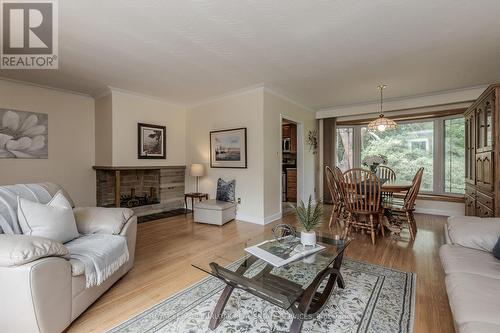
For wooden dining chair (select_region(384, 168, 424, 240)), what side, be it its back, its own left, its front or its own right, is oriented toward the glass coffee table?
left

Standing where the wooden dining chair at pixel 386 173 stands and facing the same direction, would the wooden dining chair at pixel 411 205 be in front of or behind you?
in front

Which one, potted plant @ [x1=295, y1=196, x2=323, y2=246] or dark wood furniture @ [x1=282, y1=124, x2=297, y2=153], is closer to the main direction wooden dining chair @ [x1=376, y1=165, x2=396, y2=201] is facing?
the potted plant

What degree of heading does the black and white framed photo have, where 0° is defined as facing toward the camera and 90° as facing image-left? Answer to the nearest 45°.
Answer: approximately 315°

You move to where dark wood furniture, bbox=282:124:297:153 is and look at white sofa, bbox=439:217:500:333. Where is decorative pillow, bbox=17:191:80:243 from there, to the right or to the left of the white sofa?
right

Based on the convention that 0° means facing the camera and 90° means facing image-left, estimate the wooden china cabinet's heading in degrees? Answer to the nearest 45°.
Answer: approximately 45°

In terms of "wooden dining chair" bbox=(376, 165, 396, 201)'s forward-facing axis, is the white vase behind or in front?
in front

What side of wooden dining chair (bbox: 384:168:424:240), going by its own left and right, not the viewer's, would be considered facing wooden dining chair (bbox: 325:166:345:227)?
front

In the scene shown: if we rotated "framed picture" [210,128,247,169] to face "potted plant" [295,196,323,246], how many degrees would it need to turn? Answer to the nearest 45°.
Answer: approximately 45° to its left

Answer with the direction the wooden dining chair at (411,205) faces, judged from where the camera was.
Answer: facing to the left of the viewer

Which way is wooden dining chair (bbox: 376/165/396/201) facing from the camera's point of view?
toward the camera

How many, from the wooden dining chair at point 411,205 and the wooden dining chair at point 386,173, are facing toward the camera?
1

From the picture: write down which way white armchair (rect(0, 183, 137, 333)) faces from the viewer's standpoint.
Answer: facing the viewer and to the right of the viewer

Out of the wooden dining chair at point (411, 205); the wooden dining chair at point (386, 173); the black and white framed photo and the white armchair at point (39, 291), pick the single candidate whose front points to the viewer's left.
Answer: the wooden dining chair at point (411, 205)

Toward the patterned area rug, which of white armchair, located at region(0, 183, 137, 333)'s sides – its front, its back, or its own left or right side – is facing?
front

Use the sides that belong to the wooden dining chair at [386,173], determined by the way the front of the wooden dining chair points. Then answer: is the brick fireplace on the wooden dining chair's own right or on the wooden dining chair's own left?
on the wooden dining chair's own right
